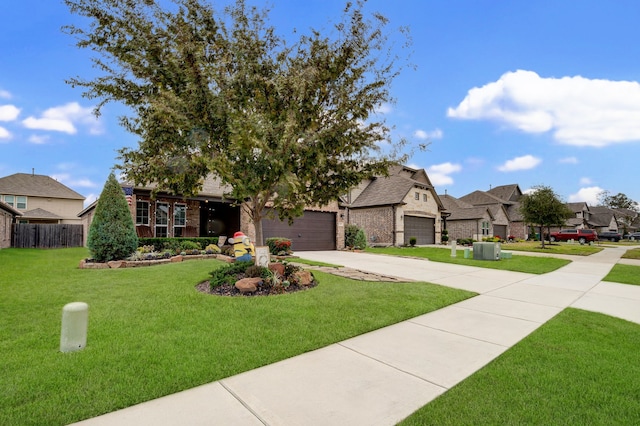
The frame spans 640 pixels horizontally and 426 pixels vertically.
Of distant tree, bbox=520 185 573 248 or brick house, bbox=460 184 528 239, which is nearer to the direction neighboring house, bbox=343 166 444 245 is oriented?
the distant tree

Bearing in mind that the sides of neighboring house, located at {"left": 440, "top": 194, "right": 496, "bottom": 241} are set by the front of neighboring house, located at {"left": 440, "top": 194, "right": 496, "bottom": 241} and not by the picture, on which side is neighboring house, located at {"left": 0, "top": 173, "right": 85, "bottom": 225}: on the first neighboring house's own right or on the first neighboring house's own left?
on the first neighboring house's own right

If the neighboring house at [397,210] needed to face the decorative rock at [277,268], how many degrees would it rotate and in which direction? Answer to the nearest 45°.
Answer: approximately 45° to its right

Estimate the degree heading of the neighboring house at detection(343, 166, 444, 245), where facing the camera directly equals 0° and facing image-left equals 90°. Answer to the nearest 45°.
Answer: approximately 315°

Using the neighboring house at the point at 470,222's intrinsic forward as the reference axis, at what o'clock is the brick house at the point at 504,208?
The brick house is roughly at 8 o'clock from the neighboring house.
